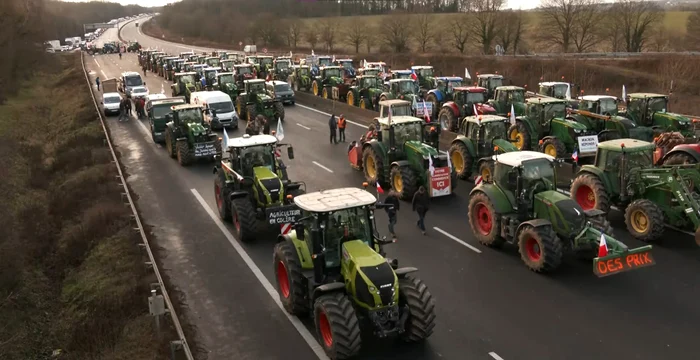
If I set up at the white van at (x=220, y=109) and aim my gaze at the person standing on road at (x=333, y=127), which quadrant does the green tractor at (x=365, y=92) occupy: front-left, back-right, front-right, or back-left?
front-left

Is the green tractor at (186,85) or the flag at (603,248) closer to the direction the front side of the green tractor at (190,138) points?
the flag

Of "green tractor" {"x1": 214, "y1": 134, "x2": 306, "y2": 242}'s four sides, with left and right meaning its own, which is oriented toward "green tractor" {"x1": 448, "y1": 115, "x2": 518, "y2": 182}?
left

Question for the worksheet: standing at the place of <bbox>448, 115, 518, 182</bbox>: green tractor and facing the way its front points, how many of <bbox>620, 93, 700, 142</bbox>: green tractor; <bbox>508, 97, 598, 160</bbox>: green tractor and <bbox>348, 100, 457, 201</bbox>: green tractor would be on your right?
1

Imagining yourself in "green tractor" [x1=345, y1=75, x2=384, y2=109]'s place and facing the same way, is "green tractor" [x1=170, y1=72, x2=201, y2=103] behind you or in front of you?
behind

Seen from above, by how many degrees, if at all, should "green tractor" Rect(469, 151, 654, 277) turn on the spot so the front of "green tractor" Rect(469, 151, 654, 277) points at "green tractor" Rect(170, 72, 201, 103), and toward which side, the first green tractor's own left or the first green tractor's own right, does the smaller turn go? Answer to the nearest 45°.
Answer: approximately 180°

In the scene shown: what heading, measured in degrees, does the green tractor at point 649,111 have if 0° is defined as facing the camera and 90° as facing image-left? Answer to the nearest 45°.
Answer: approximately 315°

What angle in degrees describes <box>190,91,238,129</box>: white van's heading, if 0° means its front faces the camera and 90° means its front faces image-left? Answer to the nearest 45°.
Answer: approximately 315°

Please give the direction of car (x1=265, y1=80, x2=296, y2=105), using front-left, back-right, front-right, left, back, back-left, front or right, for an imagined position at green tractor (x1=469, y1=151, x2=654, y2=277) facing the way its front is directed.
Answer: back

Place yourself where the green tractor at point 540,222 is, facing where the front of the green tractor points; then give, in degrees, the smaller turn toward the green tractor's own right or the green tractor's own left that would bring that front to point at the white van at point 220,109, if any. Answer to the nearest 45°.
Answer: approximately 180°

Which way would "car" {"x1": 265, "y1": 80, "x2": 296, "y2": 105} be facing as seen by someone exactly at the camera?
facing the viewer and to the right of the viewer

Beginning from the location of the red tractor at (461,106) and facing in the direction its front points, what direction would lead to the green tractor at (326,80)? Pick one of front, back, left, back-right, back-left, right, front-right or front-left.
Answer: back

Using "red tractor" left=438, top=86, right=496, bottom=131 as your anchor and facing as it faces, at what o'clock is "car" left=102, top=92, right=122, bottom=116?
The car is roughly at 5 o'clock from the red tractor.

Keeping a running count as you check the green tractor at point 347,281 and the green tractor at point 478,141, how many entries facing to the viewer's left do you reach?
0
